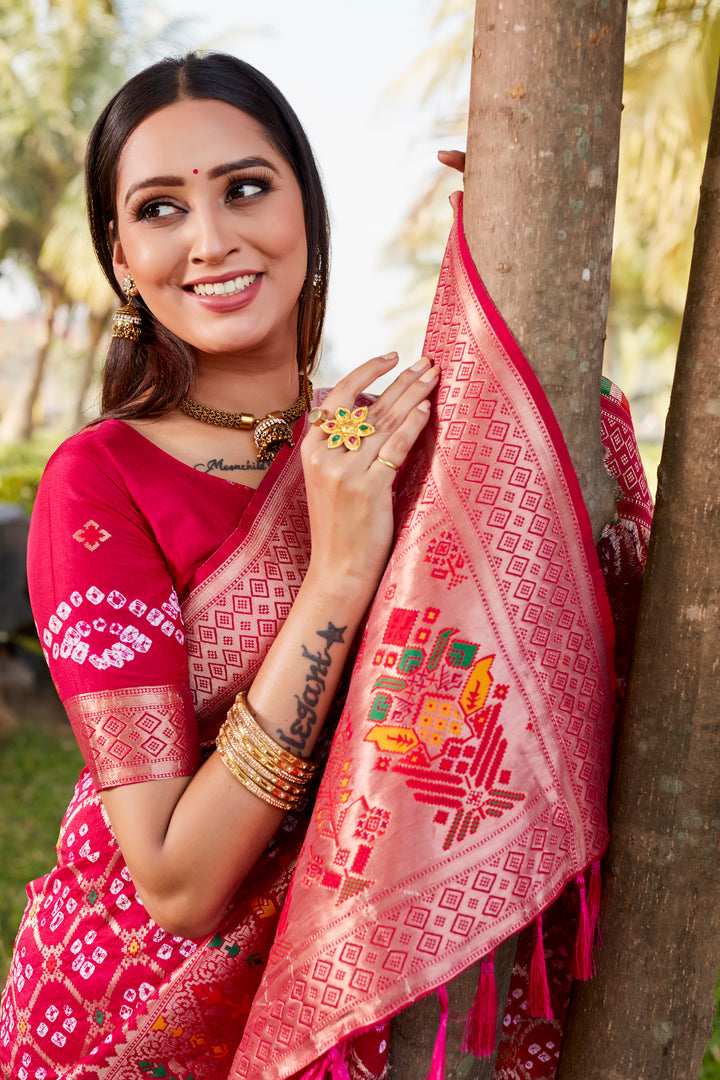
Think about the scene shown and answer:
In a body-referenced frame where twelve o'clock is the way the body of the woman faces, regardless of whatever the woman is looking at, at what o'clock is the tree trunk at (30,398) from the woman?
The tree trunk is roughly at 7 o'clock from the woman.

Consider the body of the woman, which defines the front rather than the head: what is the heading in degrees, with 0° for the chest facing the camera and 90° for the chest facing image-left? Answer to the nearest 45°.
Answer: approximately 315°
